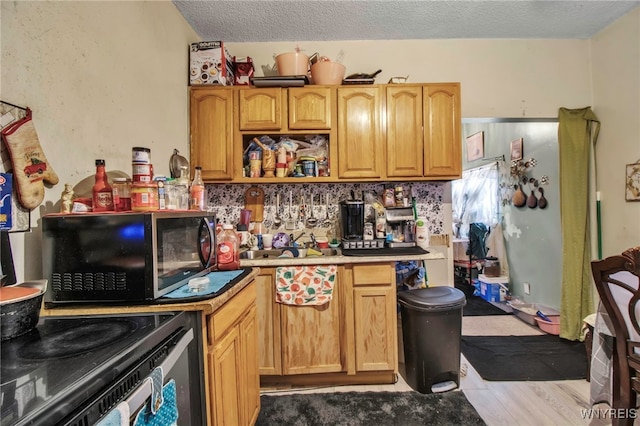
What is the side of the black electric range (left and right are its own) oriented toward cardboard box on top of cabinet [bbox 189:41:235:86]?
left

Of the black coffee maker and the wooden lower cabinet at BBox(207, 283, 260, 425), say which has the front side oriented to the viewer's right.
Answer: the wooden lower cabinet

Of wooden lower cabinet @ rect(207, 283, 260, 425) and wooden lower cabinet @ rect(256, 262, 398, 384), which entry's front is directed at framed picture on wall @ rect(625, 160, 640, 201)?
wooden lower cabinet @ rect(207, 283, 260, 425)

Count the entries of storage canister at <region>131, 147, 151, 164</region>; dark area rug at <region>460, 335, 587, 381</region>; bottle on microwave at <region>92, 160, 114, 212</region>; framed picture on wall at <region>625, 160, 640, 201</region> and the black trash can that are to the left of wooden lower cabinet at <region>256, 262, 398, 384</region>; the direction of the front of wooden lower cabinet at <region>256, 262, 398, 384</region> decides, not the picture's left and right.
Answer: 3

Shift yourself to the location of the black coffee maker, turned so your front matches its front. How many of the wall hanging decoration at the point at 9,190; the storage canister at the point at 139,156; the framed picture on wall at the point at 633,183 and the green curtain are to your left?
2

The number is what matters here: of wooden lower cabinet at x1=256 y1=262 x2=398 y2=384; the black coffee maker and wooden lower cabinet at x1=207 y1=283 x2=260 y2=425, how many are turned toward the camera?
2

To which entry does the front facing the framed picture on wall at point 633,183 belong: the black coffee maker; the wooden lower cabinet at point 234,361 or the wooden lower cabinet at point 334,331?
the wooden lower cabinet at point 234,361

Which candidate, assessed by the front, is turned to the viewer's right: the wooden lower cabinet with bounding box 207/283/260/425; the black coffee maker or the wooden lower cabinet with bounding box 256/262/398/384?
the wooden lower cabinet with bounding box 207/283/260/425

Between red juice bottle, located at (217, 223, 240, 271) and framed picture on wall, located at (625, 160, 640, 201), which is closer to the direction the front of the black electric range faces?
the framed picture on wall

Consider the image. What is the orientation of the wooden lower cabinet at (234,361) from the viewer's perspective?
to the viewer's right
